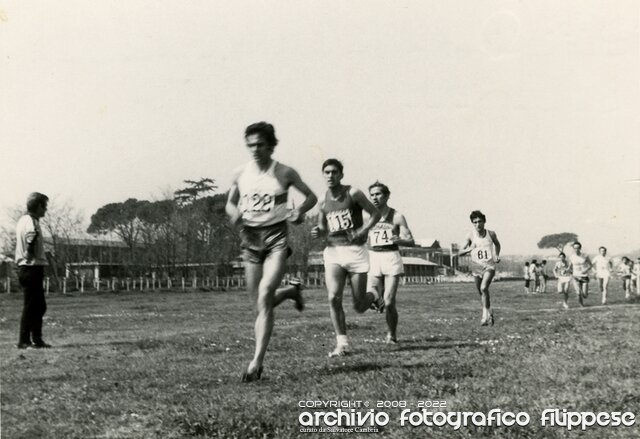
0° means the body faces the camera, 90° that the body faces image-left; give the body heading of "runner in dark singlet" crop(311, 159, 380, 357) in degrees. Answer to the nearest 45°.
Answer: approximately 45°

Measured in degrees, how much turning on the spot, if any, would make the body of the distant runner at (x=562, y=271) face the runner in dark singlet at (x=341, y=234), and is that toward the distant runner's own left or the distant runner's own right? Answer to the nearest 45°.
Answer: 0° — they already face them

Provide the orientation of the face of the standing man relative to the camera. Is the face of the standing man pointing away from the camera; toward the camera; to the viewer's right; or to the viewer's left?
to the viewer's right

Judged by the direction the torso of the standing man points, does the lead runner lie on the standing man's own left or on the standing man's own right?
on the standing man's own right

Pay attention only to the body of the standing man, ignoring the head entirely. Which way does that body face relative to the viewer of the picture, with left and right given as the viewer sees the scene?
facing to the right of the viewer
